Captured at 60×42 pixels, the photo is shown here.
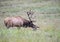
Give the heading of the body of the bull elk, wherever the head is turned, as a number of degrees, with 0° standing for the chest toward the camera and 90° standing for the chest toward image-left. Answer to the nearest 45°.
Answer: approximately 270°
